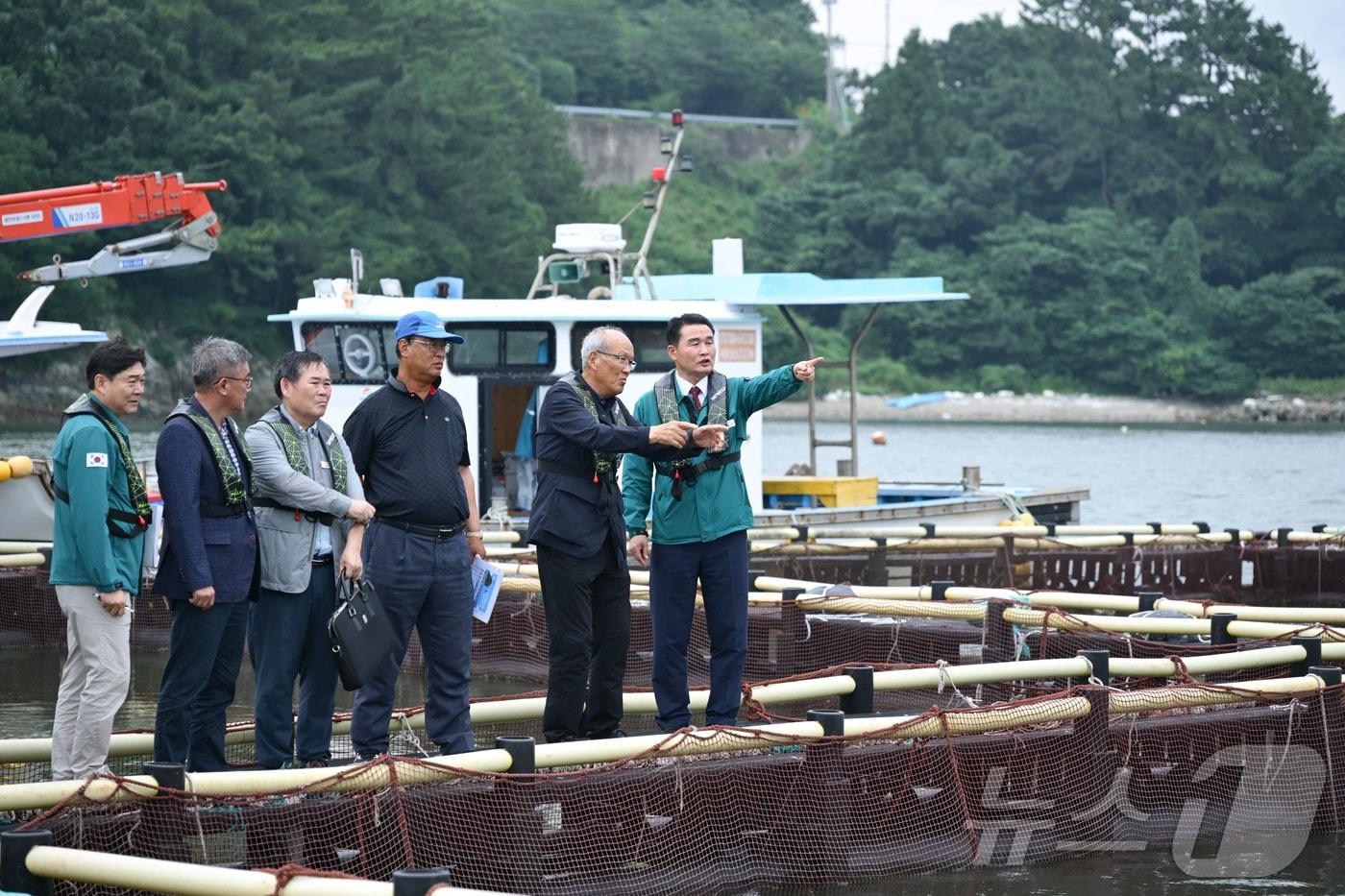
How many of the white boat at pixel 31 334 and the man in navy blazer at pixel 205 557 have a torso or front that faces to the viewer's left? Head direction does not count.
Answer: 0

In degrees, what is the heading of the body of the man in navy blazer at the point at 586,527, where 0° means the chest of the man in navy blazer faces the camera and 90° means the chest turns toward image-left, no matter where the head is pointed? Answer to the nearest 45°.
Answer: approximately 315°

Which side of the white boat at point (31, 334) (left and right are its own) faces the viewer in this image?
right

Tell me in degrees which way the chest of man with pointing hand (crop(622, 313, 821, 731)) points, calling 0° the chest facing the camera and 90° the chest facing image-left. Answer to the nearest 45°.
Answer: approximately 0°

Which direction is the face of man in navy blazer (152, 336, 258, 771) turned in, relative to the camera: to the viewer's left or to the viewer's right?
to the viewer's right

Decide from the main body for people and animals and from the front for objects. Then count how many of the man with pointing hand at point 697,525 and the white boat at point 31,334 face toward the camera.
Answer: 1

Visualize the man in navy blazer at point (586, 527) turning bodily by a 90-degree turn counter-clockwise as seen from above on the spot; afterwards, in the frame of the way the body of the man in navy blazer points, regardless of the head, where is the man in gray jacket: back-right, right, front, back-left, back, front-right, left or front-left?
back-left

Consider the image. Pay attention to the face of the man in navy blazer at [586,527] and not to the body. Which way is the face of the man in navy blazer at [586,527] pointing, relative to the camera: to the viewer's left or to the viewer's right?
to the viewer's right

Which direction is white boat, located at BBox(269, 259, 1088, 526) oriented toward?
to the viewer's left

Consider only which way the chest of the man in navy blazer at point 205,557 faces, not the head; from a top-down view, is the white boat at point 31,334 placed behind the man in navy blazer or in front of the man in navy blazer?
behind

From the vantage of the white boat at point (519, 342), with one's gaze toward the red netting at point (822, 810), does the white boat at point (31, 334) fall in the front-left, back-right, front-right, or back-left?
back-right
